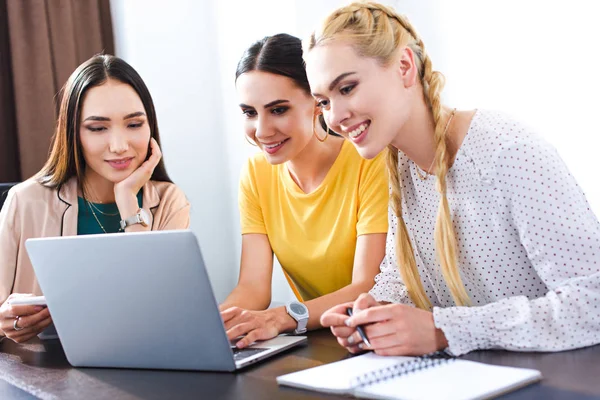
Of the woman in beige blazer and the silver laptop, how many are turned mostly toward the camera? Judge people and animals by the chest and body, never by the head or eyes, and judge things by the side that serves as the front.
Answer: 1

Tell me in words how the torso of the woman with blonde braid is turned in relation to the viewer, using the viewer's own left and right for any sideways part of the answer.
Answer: facing the viewer and to the left of the viewer

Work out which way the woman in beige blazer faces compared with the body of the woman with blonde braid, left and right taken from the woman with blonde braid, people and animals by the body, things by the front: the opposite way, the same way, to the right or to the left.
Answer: to the left

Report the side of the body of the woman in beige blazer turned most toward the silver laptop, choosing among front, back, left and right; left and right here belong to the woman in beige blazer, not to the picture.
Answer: front

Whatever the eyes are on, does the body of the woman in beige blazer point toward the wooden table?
yes

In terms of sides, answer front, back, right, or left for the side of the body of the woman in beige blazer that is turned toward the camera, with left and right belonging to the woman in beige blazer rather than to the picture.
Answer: front

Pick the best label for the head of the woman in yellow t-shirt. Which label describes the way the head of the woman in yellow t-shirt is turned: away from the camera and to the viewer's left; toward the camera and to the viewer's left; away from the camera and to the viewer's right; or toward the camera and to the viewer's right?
toward the camera and to the viewer's left

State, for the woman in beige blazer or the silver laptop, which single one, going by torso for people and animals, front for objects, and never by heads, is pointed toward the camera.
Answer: the woman in beige blazer

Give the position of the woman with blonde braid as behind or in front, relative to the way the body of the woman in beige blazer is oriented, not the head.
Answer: in front

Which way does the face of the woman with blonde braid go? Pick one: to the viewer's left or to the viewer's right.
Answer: to the viewer's left
